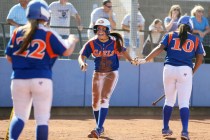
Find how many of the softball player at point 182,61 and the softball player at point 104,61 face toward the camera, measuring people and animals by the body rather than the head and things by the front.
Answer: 1

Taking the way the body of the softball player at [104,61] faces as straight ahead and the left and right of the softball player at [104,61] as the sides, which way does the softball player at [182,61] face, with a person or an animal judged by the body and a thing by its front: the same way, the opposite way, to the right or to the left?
the opposite way

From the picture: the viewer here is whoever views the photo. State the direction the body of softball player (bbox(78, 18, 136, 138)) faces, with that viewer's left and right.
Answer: facing the viewer

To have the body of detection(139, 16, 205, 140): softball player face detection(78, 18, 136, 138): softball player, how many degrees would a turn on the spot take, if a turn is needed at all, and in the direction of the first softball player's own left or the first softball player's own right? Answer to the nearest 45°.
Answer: approximately 90° to the first softball player's own left

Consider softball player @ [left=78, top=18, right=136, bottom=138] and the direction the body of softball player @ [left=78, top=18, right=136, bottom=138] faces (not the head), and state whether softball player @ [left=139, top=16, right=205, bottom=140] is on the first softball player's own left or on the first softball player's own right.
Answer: on the first softball player's own left

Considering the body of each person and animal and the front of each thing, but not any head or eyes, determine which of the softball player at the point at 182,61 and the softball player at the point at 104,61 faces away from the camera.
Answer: the softball player at the point at 182,61

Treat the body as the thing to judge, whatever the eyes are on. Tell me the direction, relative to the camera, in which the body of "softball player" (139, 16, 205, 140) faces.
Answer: away from the camera

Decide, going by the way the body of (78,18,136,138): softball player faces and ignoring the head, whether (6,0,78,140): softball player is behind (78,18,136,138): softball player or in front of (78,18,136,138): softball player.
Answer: in front
